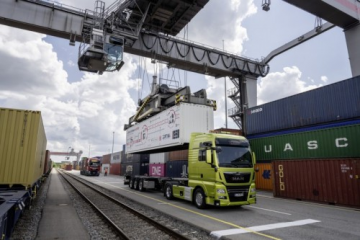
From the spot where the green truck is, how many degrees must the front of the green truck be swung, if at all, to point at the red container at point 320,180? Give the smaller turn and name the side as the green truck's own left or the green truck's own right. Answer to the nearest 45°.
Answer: approximately 90° to the green truck's own left

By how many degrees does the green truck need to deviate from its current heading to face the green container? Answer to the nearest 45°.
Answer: approximately 90° to its left

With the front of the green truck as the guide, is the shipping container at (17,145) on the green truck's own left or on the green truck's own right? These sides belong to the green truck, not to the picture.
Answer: on the green truck's own right

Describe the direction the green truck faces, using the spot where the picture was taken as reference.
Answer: facing the viewer and to the right of the viewer

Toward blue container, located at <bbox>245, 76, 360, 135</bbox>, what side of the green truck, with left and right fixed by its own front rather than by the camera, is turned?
left

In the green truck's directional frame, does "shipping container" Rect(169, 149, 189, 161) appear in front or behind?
behind
